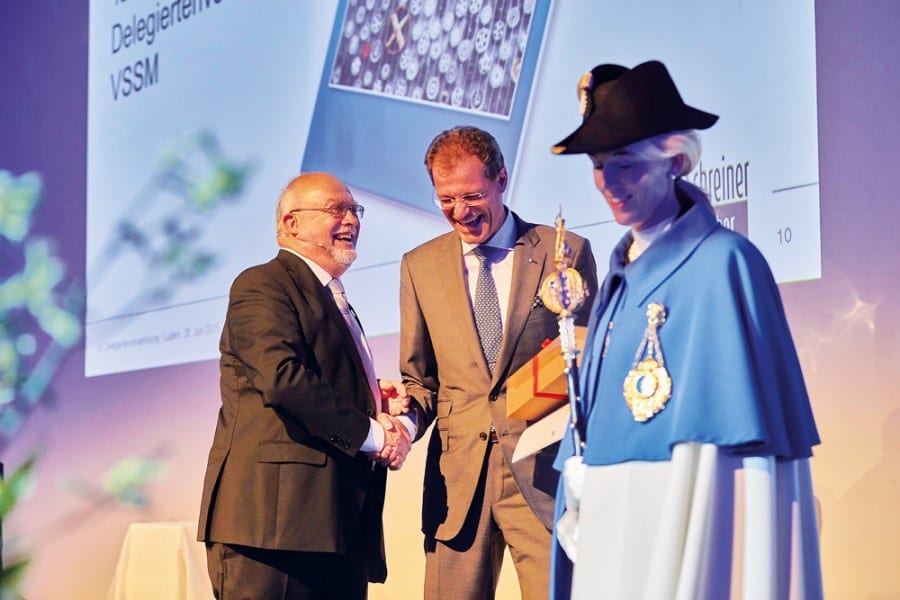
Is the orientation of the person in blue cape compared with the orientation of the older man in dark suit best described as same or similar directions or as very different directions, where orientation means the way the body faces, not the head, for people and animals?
very different directions

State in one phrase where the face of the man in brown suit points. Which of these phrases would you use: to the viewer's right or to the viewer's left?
to the viewer's left

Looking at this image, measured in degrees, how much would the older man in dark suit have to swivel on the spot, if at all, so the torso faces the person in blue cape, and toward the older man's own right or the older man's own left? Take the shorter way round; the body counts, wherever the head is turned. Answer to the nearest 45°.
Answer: approximately 45° to the older man's own right

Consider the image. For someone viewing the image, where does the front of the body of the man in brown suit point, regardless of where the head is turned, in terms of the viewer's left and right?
facing the viewer

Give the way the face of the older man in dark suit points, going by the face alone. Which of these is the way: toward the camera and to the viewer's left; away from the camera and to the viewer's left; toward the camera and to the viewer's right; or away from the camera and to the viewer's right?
toward the camera and to the viewer's right

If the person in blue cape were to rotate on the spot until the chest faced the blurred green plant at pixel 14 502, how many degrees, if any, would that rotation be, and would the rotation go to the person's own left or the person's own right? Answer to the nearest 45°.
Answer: approximately 90° to the person's own right

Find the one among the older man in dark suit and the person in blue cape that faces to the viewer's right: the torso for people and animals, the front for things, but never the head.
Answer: the older man in dark suit

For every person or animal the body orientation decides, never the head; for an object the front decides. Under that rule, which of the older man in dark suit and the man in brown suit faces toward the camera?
the man in brown suit

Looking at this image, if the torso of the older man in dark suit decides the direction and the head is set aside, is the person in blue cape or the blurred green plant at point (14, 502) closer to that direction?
the person in blue cape

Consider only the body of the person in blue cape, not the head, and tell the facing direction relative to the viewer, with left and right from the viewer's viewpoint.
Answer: facing the viewer and to the left of the viewer

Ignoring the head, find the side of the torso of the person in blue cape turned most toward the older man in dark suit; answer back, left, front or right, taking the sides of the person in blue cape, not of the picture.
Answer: right

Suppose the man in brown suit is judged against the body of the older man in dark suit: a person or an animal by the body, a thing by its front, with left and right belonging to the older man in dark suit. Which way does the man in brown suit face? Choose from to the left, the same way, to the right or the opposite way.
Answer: to the right

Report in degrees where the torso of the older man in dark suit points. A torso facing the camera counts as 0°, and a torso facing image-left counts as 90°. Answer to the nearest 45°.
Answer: approximately 270°
